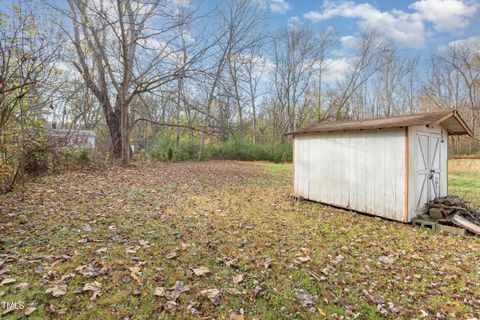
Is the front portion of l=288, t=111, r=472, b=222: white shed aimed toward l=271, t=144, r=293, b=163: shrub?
no

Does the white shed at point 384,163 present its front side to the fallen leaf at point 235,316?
no

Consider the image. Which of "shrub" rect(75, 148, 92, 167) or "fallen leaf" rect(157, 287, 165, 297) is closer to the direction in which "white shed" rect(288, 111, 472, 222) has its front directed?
the fallen leaf

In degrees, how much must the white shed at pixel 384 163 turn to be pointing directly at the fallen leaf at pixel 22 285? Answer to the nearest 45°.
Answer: approximately 90° to its right

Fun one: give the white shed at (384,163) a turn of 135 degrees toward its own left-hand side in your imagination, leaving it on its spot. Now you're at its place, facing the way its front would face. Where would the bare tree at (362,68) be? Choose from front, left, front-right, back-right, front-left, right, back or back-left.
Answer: front

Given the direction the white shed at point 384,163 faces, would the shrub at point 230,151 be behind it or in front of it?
behind

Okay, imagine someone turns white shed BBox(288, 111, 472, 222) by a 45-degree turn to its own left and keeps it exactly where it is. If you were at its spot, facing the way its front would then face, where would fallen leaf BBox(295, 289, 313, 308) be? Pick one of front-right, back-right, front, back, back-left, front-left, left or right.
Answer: right

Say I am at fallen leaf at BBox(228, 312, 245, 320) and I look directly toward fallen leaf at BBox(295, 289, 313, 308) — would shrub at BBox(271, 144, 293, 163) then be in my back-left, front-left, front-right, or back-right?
front-left

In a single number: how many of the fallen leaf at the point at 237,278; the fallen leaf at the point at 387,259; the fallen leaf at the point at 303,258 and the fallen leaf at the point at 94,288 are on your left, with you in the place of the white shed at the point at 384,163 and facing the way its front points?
0

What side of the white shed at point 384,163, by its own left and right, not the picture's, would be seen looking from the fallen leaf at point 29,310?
right

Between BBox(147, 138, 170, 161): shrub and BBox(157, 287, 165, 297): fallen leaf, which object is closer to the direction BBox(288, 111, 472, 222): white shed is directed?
the fallen leaf

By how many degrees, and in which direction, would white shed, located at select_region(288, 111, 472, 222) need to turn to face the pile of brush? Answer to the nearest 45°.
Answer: approximately 45° to its left

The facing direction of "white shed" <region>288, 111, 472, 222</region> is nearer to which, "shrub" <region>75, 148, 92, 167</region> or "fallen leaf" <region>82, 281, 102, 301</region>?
the fallen leaf

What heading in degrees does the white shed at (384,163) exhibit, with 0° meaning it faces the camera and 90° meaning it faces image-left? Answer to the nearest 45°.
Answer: approximately 315°

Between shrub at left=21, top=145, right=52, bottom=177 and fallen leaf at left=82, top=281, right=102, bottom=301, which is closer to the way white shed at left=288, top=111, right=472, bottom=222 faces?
the fallen leaf

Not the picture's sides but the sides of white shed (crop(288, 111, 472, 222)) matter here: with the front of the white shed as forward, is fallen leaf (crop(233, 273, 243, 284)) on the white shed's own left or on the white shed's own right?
on the white shed's own right
